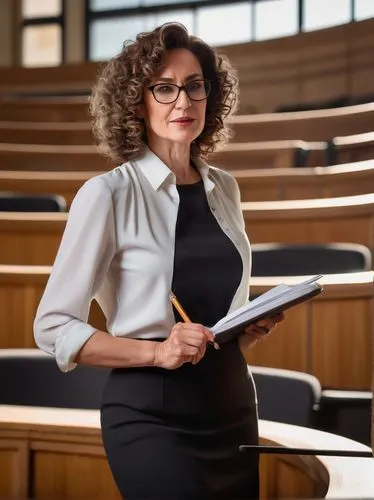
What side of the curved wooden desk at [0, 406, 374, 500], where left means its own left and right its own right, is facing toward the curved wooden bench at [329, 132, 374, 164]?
back

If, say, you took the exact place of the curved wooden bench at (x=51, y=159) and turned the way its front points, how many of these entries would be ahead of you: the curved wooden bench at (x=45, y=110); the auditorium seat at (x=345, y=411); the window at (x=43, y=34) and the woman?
2

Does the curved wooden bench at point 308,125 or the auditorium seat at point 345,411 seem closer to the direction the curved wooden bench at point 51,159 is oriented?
the auditorium seat

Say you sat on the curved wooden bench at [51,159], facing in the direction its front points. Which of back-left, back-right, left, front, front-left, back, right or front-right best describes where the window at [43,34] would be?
back

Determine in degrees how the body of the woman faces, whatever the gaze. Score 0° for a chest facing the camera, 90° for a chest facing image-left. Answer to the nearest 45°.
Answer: approximately 315°

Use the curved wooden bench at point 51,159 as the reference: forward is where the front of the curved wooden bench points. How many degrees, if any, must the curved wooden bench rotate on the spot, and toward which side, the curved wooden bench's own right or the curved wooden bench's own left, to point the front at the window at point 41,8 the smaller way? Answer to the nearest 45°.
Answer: approximately 180°

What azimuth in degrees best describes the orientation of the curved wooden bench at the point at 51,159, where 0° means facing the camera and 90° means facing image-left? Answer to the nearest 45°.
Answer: approximately 0°

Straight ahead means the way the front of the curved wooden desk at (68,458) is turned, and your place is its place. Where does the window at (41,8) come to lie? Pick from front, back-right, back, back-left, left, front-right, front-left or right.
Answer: back

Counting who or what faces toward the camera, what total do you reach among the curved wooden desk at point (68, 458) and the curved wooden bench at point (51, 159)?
2
